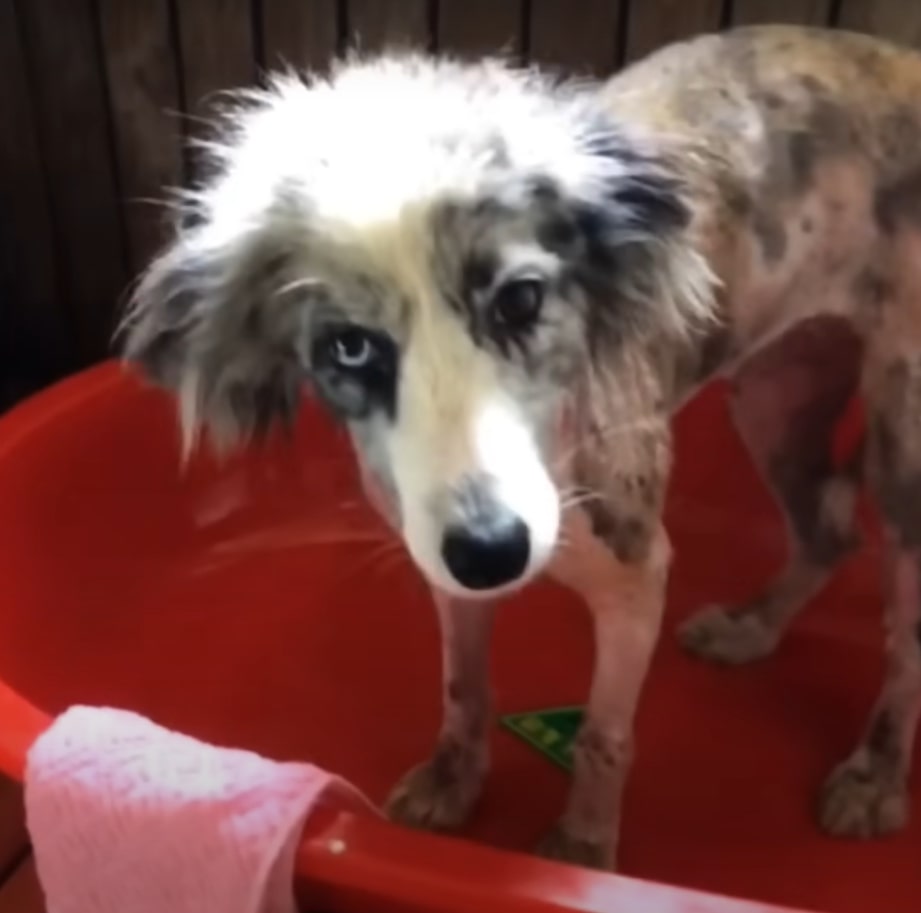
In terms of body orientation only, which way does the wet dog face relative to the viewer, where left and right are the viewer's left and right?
facing the viewer and to the left of the viewer
